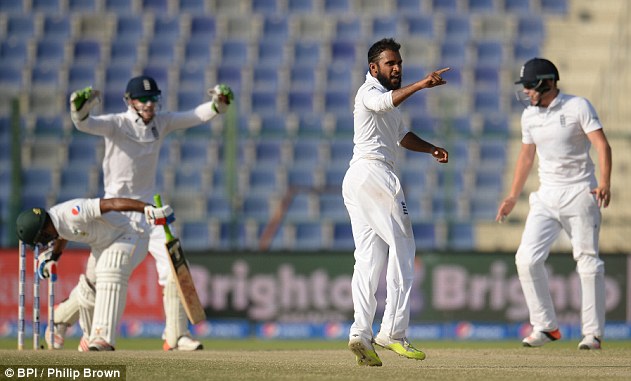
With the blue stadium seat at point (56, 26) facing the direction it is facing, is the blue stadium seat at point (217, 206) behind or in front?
in front

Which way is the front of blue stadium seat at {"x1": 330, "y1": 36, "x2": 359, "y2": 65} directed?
toward the camera

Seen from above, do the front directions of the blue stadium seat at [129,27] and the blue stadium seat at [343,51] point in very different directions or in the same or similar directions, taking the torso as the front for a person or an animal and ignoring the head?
same or similar directions

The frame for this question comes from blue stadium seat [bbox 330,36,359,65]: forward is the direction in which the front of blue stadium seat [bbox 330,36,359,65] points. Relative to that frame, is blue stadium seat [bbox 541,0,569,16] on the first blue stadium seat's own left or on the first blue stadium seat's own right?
on the first blue stadium seat's own left

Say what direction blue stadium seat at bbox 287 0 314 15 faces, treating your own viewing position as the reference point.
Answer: facing the viewer

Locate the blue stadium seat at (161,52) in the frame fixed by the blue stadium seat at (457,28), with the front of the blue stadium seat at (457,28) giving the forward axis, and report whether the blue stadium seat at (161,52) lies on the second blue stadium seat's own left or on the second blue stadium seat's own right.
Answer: on the second blue stadium seat's own right

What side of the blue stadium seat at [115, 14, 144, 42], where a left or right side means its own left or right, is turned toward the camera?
front

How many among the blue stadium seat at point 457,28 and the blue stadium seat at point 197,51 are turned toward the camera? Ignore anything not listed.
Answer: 2

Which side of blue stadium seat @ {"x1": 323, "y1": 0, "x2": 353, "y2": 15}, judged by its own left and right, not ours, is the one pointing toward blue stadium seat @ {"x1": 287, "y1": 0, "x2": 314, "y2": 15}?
right

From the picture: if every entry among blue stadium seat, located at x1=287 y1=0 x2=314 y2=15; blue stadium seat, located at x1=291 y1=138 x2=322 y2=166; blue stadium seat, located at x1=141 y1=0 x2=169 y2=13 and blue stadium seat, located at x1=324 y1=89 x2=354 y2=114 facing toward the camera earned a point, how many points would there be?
4

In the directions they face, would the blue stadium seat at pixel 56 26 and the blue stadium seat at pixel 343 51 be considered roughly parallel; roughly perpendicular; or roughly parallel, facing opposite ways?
roughly parallel

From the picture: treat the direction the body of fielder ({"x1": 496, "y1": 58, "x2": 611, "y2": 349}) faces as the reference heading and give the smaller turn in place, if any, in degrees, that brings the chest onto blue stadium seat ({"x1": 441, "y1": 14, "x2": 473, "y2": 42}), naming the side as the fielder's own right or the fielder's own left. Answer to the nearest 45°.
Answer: approximately 135° to the fielder's own right

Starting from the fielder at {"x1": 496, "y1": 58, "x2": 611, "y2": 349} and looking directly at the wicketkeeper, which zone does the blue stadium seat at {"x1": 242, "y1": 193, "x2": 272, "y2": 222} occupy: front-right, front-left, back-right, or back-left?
front-right

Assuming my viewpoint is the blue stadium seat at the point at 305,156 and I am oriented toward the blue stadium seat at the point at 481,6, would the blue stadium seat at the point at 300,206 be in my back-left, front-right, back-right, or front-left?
back-right
